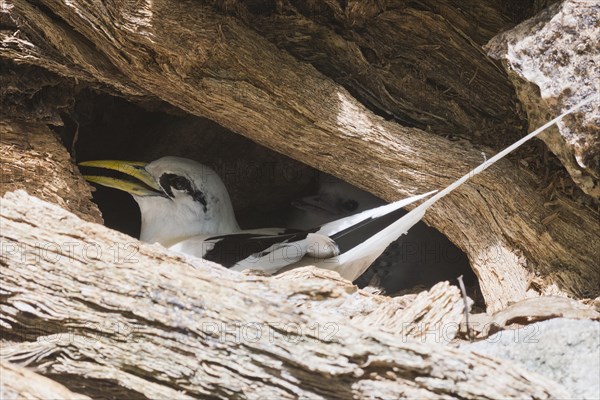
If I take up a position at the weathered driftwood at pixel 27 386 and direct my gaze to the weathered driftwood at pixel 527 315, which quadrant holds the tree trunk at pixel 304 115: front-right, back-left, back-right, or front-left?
front-left

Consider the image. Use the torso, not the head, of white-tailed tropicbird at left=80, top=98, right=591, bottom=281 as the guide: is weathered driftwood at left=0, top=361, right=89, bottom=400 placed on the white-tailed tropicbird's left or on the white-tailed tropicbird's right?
on the white-tailed tropicbird's left

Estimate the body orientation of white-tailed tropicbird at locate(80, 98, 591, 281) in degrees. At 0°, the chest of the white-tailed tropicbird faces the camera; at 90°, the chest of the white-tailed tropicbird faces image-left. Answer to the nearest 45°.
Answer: approximately 90°

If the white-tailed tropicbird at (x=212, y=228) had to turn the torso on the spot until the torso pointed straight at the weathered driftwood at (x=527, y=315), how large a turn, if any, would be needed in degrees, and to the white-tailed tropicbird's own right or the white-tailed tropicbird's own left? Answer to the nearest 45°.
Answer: approximately 135° to the white-tailed tropicbird's own left
